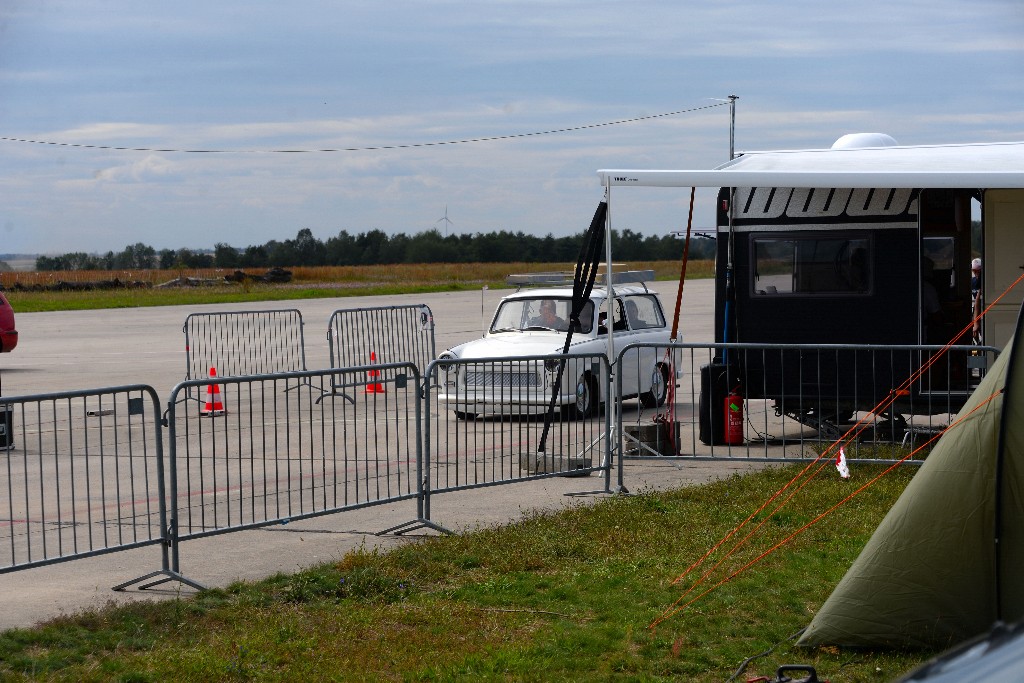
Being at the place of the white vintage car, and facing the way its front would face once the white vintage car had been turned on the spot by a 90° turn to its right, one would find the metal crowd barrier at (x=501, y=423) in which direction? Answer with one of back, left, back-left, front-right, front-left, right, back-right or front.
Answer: back-left

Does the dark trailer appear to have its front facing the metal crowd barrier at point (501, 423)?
no

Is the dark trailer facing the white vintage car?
no

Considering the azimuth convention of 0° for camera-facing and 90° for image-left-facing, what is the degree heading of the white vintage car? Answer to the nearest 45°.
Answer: approximately 45°

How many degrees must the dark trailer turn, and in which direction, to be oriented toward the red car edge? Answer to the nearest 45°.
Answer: approximately 180°

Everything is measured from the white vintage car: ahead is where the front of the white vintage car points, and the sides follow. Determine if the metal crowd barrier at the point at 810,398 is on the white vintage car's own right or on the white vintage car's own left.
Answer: on the white vintage car's own left

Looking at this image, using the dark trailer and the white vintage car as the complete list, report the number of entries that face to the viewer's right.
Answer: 1

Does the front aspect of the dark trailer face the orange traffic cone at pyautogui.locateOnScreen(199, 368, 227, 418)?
no

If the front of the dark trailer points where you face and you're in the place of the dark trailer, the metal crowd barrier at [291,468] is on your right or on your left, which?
on your right

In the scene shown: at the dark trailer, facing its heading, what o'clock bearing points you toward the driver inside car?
The driver inside car is roughly at 7 o'clock from the dark trailer.

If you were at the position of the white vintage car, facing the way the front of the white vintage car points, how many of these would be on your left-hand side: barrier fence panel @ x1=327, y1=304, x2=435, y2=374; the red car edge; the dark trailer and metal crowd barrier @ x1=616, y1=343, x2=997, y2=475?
2

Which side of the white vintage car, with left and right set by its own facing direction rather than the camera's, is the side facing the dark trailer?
left

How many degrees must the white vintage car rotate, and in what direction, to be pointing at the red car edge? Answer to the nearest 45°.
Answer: approximately 90° to its right

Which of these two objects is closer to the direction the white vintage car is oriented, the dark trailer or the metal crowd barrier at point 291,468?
the metal crowd barrier

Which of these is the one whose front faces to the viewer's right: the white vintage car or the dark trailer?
the dark trailer

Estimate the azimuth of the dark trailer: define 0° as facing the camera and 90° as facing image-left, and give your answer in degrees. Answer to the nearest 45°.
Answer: approximately 270°
